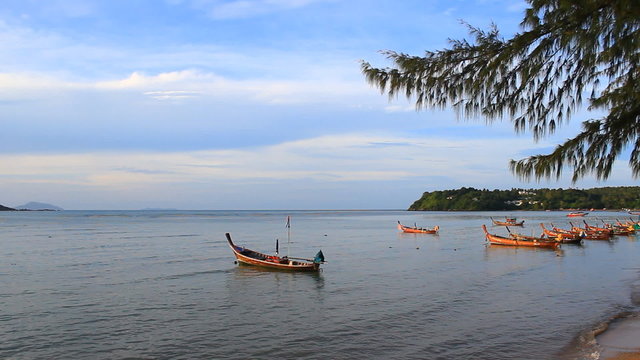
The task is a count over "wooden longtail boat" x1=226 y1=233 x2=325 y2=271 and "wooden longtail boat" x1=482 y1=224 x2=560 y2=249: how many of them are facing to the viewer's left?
2

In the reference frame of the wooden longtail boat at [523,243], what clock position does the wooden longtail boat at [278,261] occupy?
the wooden longtail boat at [278,261] is roughly at 10 o'clock from the wooden longtail boat at [523,243].

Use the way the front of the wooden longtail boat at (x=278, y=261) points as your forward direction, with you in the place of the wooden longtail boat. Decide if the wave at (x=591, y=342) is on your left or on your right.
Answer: on your left

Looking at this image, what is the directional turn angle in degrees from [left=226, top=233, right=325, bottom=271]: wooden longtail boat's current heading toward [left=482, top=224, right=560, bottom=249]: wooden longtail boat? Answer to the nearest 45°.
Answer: approximately 135° to its right

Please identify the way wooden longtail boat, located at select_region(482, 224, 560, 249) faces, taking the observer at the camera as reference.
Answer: facing to the left of the viewer

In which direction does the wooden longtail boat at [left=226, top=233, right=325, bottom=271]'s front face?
to the viewer's left
